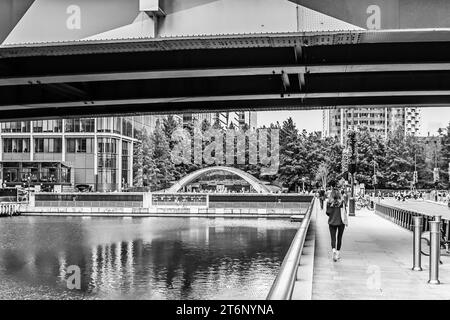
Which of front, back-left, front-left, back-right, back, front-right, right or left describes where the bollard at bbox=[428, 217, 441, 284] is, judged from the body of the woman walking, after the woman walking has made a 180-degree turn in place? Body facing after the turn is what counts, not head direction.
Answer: front-left

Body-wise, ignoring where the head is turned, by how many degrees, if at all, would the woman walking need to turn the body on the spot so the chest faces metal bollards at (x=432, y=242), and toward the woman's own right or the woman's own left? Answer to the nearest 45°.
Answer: approximately 135° to the woman's own right

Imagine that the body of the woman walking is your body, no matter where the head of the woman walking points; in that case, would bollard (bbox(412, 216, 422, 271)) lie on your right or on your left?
on your right

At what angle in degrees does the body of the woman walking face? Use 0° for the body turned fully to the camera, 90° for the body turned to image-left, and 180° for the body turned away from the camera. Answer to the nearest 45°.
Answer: approximately 180°
